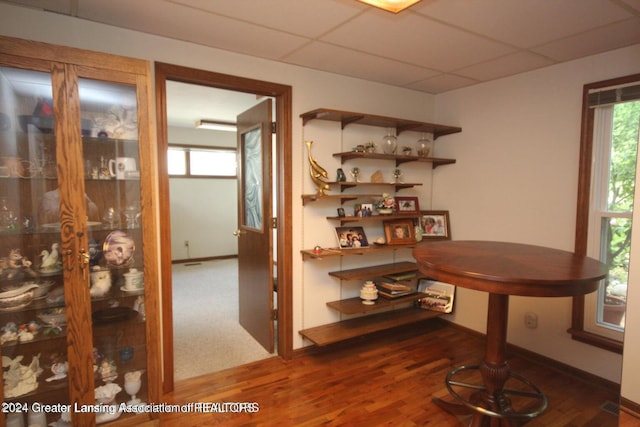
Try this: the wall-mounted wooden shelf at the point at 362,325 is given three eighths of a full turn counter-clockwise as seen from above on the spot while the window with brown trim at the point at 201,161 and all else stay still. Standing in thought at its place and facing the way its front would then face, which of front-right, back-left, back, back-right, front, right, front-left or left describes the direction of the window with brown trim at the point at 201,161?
front-left

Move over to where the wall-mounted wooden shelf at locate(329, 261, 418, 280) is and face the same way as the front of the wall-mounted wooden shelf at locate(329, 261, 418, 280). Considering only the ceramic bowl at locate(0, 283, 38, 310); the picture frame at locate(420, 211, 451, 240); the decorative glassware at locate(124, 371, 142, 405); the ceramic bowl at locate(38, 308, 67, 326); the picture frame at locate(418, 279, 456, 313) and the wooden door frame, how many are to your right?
4

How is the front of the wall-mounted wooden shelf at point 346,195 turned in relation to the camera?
facing the viewer and to the right of the viewer

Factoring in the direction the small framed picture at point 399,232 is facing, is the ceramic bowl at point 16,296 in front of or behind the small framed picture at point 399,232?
in front

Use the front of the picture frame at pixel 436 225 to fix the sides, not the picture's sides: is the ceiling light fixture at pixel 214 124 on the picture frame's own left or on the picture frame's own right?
on the picture frame's own right

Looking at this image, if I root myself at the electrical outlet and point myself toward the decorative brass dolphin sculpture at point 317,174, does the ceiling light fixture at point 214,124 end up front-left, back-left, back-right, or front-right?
front-right

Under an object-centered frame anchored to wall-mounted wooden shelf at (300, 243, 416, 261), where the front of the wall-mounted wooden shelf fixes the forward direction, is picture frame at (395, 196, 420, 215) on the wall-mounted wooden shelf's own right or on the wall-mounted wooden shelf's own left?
on the wall-mounted wooden shelf's own left

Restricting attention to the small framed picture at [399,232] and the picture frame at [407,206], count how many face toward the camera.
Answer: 2

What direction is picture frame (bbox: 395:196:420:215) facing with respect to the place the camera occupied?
facing the viewer
